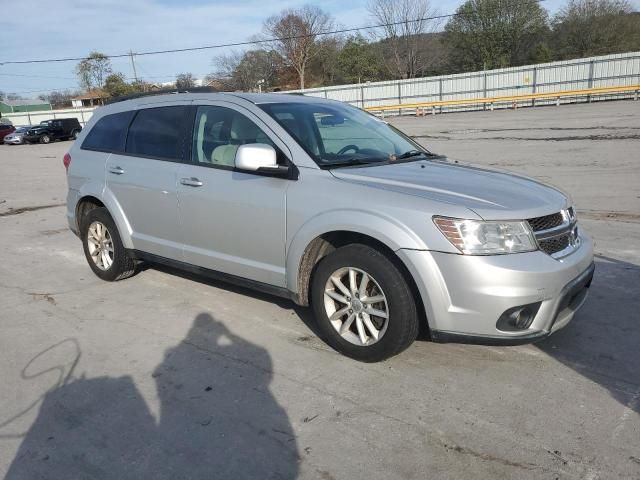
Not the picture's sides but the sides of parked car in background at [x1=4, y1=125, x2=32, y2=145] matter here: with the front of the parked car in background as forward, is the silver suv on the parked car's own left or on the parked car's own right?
on the parked car's own left

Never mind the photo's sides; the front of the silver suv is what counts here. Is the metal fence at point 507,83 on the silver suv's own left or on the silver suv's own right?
on the silver suv's own left

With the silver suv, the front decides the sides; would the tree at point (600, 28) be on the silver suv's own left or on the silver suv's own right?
on the silver suv's own left

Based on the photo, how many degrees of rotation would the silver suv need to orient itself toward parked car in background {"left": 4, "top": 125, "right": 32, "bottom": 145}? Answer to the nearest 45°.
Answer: approximately 180°
